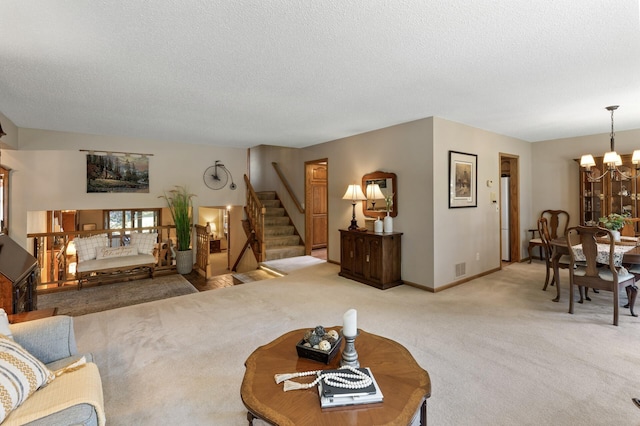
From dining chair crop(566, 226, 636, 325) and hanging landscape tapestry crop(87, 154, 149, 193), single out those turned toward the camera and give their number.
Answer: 1

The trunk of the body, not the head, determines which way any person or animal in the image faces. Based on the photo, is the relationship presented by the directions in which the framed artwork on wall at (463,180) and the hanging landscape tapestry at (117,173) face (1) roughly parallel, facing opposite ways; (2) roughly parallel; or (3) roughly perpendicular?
roughly parallel

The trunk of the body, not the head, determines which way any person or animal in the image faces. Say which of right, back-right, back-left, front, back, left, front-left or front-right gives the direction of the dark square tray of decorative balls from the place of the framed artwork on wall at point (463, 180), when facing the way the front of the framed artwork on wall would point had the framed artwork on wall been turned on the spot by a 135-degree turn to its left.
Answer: back

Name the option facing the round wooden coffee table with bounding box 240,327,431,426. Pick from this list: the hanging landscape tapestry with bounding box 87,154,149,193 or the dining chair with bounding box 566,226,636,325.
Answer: the hanging landscape tapestry

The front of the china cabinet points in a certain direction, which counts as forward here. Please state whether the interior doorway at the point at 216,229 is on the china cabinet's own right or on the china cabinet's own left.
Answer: on the china cabinet's own right

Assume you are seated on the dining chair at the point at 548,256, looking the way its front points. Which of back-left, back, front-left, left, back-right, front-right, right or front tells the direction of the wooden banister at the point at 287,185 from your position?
back

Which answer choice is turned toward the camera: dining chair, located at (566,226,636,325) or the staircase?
the staircase

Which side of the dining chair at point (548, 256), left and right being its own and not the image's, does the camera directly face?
right

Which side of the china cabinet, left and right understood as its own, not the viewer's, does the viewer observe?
front

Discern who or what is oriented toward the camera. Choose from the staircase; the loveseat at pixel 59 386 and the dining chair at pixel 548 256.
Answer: the staircase

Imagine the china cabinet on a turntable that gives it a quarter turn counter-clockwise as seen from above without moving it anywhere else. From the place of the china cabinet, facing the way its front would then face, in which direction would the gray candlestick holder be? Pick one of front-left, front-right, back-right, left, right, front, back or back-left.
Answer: right

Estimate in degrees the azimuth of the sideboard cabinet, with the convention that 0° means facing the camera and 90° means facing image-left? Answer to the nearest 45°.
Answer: approximately 45°

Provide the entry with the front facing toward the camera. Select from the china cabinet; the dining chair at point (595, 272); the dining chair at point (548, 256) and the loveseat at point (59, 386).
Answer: the china cabinet

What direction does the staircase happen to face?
toward the camera

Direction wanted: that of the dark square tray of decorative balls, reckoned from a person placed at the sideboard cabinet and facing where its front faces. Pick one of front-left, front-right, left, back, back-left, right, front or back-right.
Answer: front-left

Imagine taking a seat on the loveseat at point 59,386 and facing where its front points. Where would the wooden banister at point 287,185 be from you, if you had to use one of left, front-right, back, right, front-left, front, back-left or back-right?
front-left

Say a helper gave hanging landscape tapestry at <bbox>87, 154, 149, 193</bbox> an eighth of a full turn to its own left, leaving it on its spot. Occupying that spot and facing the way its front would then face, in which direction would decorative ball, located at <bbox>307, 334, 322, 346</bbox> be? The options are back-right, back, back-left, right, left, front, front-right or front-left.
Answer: front-right

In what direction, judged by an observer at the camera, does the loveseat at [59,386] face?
facing to the right of the viewer
